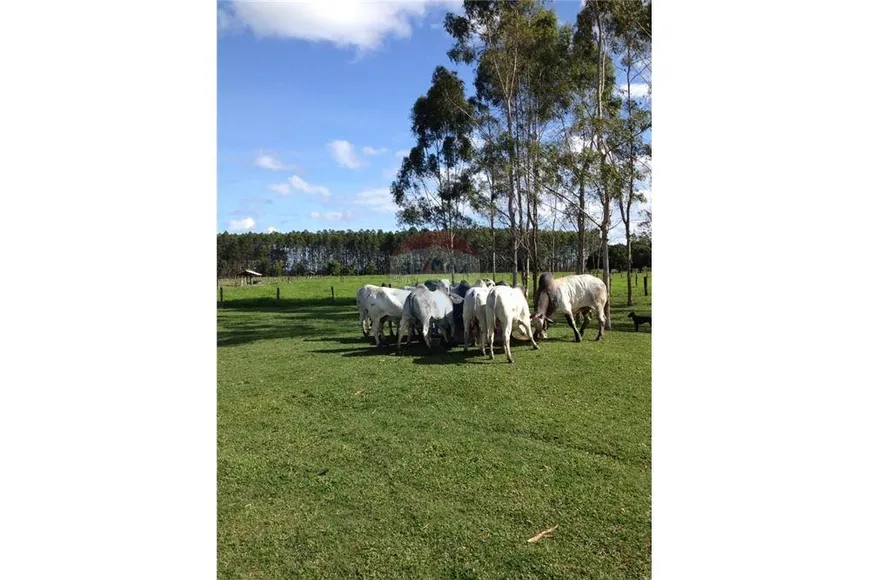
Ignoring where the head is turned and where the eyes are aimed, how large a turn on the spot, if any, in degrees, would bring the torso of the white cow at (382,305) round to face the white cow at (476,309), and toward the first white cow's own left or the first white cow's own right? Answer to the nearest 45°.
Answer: approximately 45° to the first white cow's own right

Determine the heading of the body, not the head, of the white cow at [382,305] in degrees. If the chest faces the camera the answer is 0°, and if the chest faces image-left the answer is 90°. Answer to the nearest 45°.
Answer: approximately 270°

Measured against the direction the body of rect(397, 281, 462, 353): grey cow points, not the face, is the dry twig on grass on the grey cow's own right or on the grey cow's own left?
on the grey cow's own right

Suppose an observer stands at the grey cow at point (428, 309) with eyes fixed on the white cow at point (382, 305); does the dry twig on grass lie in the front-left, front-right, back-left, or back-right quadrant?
back-left

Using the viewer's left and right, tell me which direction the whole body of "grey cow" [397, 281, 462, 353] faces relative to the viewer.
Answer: facing away from the viewer and to the right of the viewer
